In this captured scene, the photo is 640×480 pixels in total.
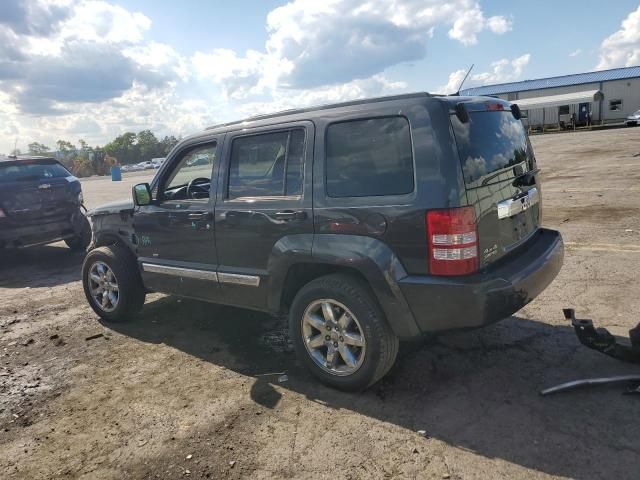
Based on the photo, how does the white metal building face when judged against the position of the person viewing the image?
facing the viewer and to the left of the viewer

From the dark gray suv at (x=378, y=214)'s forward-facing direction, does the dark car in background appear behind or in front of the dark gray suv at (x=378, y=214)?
in front

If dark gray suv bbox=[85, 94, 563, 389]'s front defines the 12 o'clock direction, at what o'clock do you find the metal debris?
The metal debris is roughly at 5 o'clock from the dark gray suv.

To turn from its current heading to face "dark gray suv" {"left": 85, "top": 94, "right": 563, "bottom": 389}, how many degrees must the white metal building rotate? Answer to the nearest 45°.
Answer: approximately 45° to its left

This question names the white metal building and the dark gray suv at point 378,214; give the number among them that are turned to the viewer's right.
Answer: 0

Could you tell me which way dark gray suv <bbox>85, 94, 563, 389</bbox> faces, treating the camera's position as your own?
facing away from the viewer and to the left of the viewer

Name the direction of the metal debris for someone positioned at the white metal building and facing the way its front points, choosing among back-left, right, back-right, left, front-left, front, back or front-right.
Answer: front-left

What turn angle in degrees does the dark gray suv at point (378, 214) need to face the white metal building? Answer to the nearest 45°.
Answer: approximately 90° to its right
